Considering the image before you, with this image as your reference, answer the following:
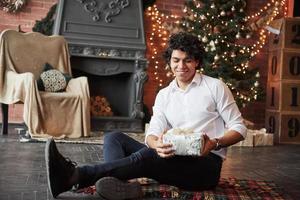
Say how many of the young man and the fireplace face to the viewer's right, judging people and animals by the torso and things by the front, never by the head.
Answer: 0

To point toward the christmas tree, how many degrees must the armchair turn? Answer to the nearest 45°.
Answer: approximately 45° to its left

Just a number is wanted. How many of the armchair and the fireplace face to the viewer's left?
0

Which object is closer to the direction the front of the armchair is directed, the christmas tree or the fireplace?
the christmas tree

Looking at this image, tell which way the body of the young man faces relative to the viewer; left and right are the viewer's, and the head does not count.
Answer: facing the viewer and to the left of the viewer

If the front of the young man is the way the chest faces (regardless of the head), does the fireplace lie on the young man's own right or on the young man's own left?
on the young man's own right

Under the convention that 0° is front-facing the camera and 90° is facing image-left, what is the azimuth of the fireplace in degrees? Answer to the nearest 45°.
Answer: approximately 0°

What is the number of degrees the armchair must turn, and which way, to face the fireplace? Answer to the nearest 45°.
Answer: approximately 90° to its left

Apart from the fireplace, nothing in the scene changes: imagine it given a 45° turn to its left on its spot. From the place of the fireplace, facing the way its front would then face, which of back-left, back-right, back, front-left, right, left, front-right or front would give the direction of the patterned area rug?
front-right

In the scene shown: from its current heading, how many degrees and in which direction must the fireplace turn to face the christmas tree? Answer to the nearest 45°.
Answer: approximately 90° to its left

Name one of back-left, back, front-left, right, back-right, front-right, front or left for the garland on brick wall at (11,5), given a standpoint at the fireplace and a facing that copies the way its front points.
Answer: right

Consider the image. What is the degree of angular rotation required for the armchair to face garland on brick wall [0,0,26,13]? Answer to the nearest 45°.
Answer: approximately 135° to its left

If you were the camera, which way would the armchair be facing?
facing the viewer and to the right of the viewer

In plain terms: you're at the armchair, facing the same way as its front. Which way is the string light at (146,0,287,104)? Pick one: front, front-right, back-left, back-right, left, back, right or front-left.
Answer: left

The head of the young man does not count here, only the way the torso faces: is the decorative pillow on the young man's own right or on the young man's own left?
on the young man's own right

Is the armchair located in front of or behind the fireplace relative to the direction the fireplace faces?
in front

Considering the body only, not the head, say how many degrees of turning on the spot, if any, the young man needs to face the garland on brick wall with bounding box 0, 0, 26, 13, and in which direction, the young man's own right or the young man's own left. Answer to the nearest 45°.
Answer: approximately 90° to the young man's own right

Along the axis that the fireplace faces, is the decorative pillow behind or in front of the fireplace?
in front
